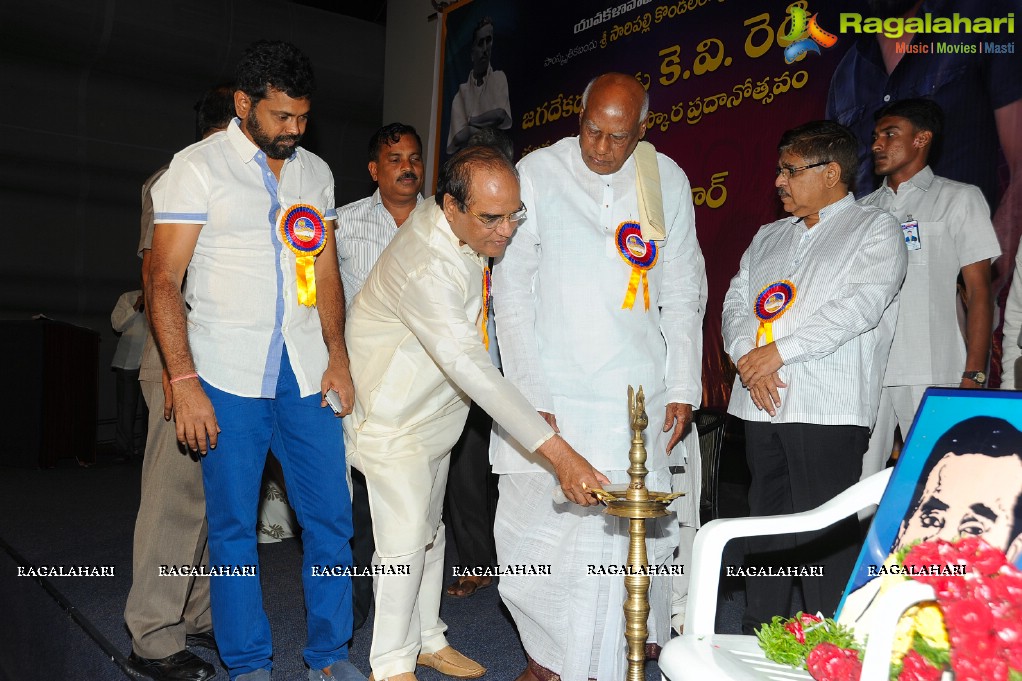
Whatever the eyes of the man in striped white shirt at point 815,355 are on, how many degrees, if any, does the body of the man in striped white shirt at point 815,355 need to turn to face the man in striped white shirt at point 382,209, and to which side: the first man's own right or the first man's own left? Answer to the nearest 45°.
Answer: approximately 45° to the first man's own right

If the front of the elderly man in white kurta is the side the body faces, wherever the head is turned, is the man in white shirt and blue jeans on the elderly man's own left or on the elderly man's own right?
on the elderly man's own right

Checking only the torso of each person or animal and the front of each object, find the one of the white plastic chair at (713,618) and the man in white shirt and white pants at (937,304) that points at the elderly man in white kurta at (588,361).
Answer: the man in white shirt and white pants

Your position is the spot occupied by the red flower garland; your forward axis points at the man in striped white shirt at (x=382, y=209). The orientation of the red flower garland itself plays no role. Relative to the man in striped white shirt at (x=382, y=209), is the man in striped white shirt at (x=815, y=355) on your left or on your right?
right

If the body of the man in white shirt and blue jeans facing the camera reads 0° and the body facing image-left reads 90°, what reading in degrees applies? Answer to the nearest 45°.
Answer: approximately 315°

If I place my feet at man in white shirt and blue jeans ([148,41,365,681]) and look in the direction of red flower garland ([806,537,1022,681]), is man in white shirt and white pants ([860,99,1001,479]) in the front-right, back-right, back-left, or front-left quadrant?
front-left

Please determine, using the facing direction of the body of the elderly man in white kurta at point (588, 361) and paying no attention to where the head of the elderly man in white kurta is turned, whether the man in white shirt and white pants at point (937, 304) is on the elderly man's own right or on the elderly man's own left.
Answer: on the elderly man's own left

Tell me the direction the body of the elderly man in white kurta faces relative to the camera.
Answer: toward the camera

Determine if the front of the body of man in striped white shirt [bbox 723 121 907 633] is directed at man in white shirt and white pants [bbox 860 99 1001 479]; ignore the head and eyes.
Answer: no

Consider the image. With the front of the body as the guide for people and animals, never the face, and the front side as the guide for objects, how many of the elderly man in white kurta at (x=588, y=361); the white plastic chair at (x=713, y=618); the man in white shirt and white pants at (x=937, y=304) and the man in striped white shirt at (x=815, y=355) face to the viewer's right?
0

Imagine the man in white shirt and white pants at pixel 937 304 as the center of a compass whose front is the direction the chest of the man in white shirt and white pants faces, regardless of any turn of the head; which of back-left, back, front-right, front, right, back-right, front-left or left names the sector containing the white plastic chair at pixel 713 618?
front-left

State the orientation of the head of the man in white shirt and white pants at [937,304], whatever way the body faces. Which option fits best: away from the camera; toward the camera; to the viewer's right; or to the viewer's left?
to the viewer's left

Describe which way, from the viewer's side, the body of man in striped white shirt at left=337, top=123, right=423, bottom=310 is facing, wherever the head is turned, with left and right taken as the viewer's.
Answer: facing the viewer and to the right of the viewer

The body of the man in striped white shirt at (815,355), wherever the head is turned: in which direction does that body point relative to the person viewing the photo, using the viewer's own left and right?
facing the viewer and to the left of the viewer

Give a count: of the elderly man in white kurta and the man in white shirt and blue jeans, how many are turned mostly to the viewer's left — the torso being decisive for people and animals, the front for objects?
0

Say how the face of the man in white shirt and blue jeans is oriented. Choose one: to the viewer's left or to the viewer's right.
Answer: to the viewer's right

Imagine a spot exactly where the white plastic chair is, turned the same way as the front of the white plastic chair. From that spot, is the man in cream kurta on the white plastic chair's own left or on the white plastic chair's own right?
on the white plastic chair's own right
